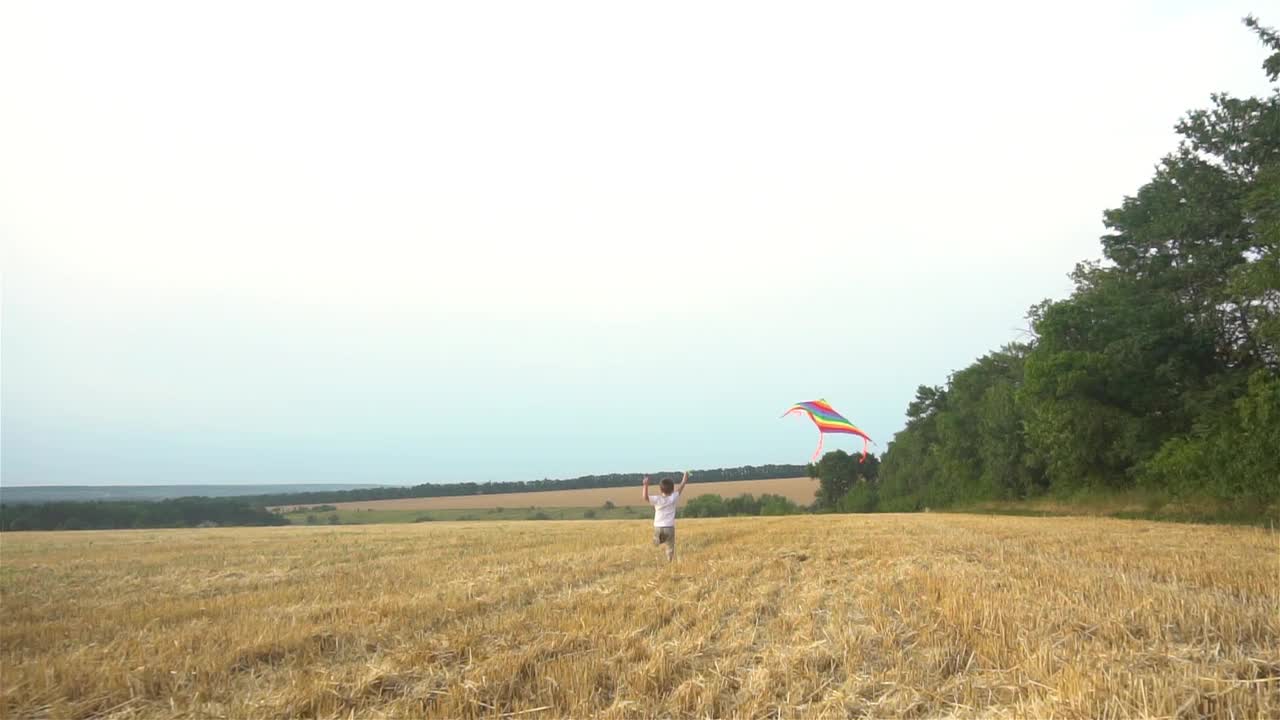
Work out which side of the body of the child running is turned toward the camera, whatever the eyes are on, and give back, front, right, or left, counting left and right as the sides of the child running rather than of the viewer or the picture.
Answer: back
